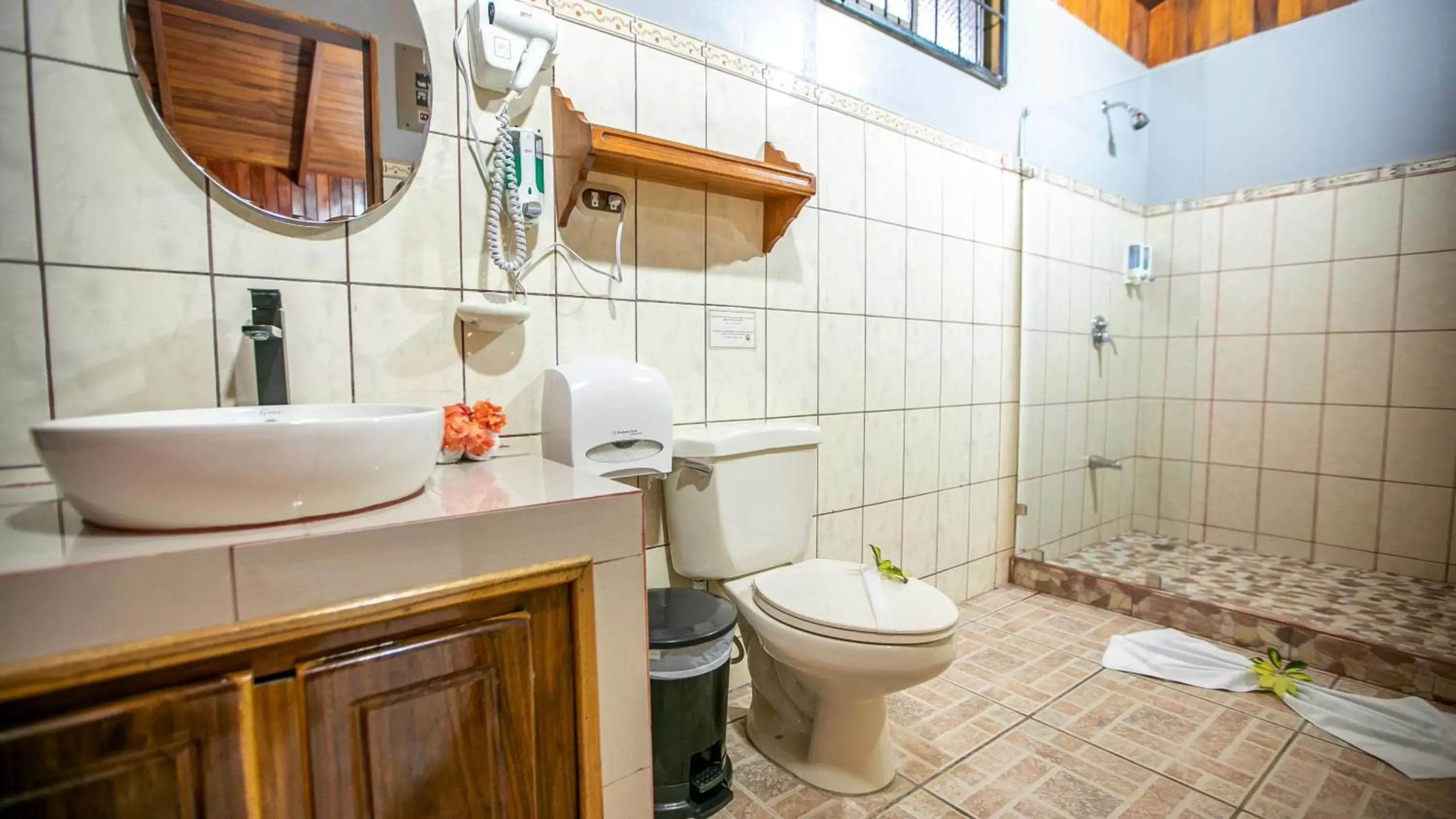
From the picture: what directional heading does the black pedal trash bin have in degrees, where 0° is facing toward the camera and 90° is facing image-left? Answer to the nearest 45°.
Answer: approximately 315°

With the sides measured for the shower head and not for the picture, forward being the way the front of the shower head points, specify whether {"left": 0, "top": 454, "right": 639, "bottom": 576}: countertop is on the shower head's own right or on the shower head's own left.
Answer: on the shower head's own right

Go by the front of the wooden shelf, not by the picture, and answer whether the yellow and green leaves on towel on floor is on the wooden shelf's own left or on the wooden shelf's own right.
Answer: on the wooden shelf's own left

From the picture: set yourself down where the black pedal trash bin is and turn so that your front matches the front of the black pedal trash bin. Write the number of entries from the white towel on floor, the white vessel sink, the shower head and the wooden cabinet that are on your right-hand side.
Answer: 2

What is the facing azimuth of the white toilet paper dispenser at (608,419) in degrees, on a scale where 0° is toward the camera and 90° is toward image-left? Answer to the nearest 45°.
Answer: approximately 315°

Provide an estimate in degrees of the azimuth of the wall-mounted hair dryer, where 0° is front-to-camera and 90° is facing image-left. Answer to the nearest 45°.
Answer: approximately 315°

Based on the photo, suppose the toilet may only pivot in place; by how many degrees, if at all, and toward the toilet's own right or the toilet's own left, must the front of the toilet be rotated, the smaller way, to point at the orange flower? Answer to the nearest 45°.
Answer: approximately 90° to the toilet's own right

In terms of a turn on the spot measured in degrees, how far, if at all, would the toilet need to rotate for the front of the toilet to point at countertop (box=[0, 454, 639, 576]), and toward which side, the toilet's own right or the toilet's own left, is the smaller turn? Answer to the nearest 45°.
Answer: approximately 90° to the toilet's own right
